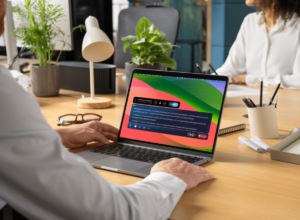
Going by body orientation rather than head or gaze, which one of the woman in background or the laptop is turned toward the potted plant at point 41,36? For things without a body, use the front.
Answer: the woman in background

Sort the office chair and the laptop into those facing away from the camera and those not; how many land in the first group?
0

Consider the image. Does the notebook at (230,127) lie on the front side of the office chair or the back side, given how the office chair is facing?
on the front side

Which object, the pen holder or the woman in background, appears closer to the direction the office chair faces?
the pen holder

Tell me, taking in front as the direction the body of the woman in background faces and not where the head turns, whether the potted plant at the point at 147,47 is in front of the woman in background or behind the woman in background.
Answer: in front

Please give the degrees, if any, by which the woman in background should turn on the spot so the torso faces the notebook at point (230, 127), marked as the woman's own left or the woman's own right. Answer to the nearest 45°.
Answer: approximately 45° to the woman's own left

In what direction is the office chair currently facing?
toward the camera

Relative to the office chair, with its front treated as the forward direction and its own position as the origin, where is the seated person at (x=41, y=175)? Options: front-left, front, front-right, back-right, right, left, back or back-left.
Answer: front

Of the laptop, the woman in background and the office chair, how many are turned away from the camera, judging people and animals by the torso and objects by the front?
0

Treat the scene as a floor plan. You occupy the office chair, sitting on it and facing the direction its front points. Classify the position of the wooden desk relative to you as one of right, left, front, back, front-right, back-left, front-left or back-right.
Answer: front

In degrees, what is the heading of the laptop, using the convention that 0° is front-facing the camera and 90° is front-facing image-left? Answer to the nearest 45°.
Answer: approximately 45°
